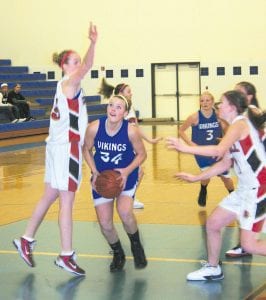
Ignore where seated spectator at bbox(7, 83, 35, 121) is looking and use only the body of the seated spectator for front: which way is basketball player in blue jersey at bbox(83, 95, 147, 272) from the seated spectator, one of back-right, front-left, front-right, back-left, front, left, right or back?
front-right

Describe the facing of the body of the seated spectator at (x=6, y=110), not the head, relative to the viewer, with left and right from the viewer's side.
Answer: facing the viewer and to the right of the viewer

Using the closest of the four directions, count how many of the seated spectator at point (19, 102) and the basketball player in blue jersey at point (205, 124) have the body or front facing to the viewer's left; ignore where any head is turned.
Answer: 0

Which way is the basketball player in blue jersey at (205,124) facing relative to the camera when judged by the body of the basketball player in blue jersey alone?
toward the camera

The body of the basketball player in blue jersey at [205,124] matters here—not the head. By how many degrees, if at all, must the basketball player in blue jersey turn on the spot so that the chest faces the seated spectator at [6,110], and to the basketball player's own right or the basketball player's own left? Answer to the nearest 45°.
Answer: approximately 135° to the basketball player's own right

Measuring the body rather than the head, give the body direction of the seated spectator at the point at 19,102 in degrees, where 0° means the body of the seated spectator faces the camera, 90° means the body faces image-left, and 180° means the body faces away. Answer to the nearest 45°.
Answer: approximately 315°

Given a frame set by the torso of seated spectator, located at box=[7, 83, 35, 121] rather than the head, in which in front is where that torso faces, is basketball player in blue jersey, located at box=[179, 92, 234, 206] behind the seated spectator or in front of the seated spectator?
in front

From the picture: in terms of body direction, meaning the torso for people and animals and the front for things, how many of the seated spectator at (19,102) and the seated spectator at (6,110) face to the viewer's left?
0

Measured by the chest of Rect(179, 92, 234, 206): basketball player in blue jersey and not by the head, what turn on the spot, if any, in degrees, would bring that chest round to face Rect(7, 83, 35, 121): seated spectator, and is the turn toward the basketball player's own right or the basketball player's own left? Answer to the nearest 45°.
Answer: approximately 135° to the basketball player's own right

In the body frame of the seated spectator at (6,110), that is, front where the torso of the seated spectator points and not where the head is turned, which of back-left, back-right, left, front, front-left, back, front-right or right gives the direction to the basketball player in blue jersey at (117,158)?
front-right

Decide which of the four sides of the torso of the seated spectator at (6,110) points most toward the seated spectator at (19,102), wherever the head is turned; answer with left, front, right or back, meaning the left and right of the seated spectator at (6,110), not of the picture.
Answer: left

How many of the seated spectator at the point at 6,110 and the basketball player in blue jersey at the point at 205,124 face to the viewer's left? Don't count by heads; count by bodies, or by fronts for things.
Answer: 0
